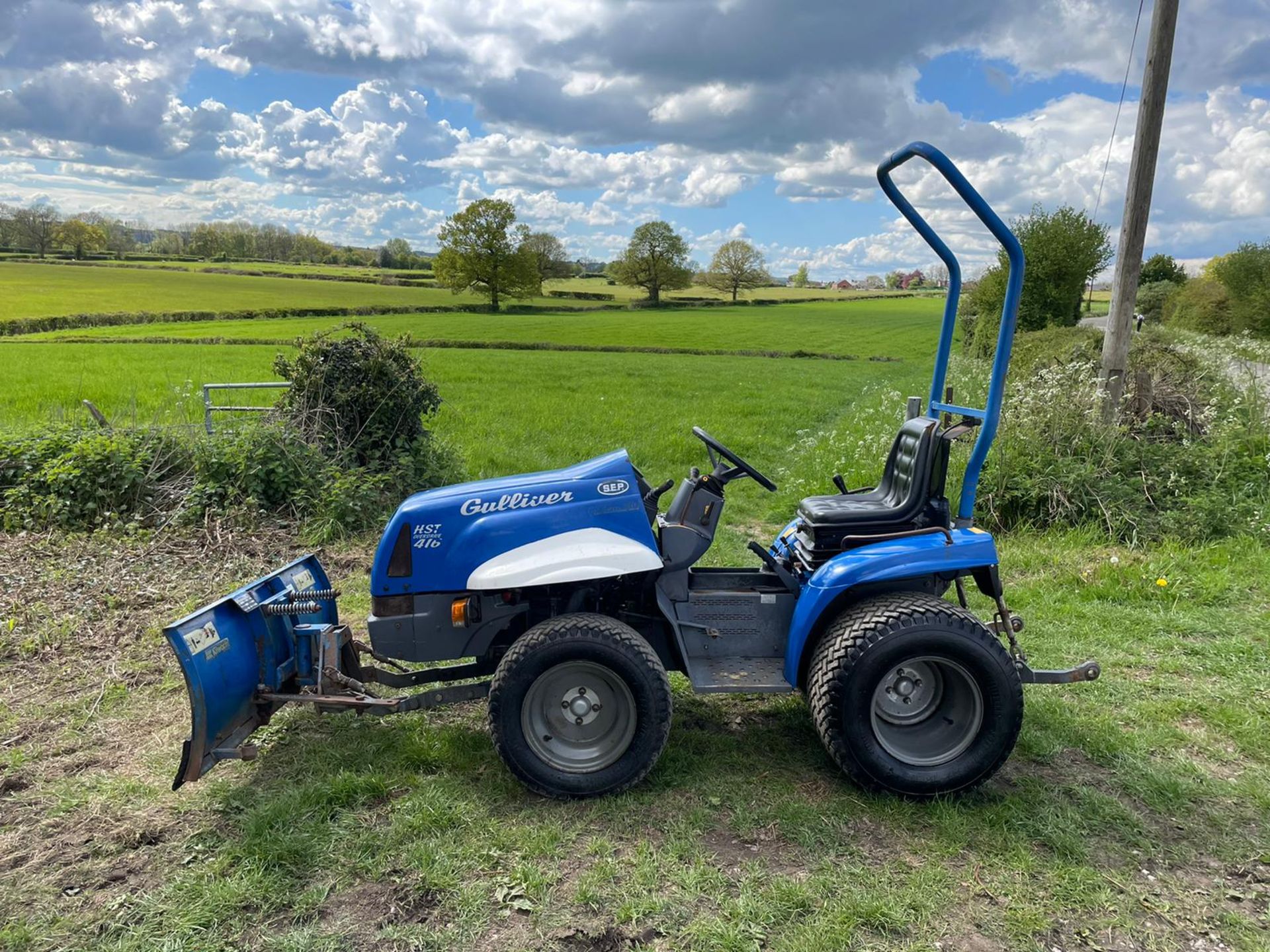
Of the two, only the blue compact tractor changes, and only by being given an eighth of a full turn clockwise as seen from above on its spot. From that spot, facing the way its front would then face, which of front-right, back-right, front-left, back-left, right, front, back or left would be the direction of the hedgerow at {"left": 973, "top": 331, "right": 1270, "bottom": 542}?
right

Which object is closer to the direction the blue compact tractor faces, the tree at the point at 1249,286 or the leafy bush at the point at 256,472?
the leafy bush

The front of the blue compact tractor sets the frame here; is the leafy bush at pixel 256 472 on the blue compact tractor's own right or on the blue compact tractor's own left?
on the blue compact tractor's own right

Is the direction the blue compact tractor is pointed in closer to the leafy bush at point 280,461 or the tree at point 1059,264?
the leafy bush

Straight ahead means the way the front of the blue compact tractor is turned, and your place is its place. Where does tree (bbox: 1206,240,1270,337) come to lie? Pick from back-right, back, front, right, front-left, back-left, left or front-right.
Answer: back-right

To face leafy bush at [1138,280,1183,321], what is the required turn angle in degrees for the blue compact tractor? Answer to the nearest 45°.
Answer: approximately 135° to its right

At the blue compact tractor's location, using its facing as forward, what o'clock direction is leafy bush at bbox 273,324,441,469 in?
The leafy bush is roughly at 2 o'clock from the blue compact tractor.

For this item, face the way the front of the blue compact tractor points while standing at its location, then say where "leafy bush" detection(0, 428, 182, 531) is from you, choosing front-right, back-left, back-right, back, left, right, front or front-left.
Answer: front-right

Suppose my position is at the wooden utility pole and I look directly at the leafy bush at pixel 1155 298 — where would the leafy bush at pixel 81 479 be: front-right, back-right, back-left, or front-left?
back-left

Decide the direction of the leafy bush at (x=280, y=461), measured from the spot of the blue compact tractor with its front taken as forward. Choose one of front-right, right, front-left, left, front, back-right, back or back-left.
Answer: front-right

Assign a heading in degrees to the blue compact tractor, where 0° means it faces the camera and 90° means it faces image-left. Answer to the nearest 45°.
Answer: approximately 90°

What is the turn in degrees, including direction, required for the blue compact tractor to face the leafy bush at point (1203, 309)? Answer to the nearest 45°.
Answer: approximately 135° to its right

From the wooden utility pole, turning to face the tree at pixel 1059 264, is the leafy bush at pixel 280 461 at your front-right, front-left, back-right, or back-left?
back-left
